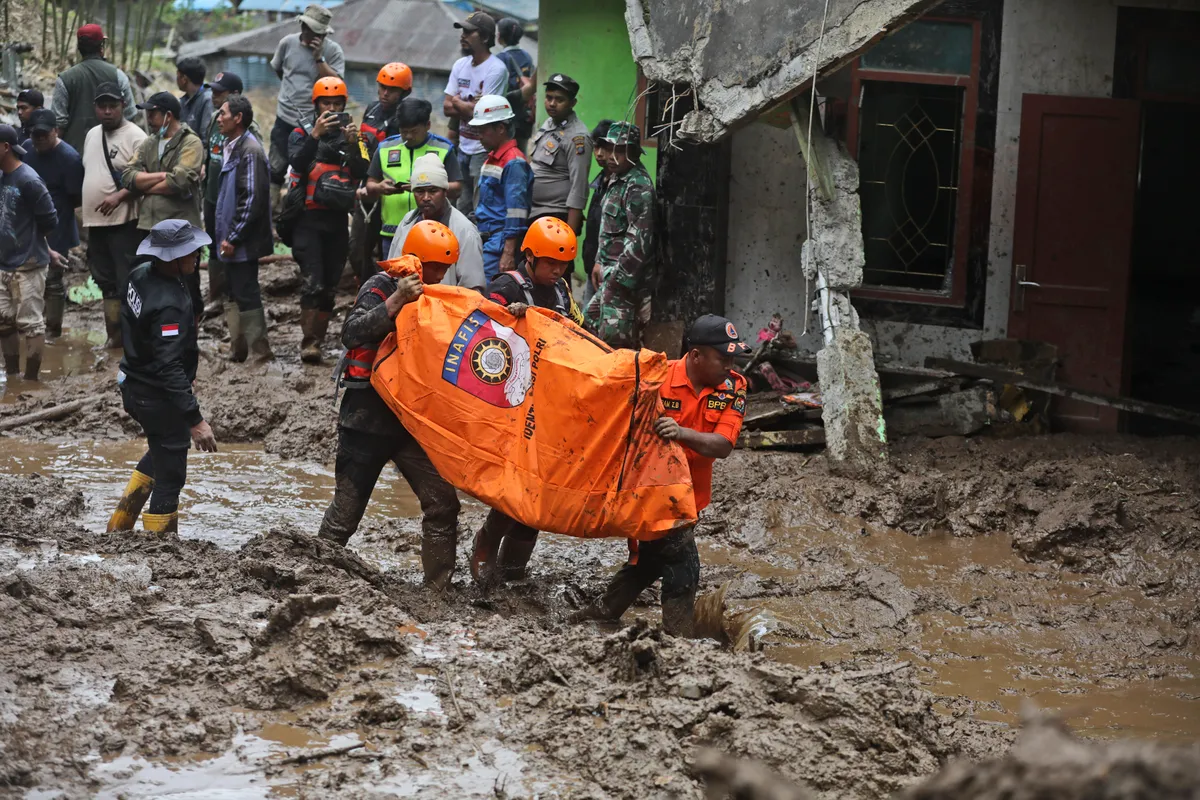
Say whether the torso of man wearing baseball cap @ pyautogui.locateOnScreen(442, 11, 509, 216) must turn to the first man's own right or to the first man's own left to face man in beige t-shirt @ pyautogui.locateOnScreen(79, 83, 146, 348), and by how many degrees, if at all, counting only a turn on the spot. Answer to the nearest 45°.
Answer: approximately 45° to the first man's own right

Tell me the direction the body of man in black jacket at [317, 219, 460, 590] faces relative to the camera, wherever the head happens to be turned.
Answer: to the viewer's right

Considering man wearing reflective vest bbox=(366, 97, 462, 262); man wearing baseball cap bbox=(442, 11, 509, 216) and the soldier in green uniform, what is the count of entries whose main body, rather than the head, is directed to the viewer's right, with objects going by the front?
0

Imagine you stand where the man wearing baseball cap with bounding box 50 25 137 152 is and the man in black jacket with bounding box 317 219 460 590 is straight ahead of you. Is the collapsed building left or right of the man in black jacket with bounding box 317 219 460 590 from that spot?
left

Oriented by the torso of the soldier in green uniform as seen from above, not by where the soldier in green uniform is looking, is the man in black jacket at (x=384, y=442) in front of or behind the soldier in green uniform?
in front

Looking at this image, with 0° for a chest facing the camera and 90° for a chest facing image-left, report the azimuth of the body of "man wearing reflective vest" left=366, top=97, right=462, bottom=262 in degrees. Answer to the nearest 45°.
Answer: approximately 0°

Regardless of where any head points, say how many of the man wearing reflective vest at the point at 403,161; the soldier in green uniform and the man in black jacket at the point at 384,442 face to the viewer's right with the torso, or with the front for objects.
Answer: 1

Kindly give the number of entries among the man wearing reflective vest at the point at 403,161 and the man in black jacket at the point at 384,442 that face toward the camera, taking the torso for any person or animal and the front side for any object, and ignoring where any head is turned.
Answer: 1

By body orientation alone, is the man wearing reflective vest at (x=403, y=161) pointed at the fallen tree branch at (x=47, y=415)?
no

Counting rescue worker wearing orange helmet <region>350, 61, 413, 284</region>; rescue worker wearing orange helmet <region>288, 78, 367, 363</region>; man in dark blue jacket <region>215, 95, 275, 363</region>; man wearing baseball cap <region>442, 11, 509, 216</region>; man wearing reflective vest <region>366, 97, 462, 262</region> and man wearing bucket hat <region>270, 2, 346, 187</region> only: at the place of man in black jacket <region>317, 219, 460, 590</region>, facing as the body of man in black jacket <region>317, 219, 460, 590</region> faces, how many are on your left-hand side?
6

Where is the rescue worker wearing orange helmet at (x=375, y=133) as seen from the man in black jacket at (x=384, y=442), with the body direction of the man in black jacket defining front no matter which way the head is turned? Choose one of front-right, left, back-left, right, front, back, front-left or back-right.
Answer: left

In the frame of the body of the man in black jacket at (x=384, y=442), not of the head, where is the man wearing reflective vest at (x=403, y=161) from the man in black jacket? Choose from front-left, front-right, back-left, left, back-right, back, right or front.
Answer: left

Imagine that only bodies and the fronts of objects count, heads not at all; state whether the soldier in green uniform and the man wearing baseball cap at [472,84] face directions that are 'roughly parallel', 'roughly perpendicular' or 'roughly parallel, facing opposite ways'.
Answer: roughly parallel

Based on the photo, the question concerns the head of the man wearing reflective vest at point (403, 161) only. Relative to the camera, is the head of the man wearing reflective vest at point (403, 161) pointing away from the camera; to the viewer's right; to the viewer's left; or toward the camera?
toward the camera

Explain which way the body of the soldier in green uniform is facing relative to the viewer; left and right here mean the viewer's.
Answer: facing the viewer and to the left of the viewer

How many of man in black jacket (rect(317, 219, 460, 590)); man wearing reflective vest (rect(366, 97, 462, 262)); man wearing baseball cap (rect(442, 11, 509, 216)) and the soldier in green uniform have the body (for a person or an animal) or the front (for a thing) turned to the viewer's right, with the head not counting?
1

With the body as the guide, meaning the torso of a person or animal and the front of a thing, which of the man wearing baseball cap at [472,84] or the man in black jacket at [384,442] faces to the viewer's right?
the man in black jacket
